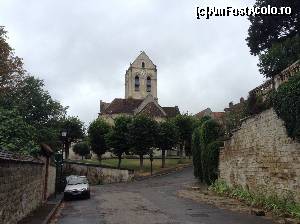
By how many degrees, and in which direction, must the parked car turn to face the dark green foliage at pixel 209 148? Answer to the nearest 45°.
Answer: approximately 90° to its left

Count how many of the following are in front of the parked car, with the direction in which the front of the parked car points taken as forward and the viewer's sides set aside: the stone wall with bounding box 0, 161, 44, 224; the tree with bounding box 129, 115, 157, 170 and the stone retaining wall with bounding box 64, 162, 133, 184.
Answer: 1

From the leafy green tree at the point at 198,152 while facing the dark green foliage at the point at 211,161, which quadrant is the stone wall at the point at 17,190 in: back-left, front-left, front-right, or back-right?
front-right

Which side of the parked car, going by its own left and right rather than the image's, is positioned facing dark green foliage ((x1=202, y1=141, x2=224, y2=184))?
left

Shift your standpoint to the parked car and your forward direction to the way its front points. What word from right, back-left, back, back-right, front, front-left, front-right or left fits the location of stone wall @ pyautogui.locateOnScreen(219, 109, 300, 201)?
front-left

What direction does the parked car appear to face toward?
toward the camera

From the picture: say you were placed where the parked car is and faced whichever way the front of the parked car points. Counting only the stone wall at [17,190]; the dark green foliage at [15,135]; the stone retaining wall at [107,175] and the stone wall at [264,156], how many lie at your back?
1

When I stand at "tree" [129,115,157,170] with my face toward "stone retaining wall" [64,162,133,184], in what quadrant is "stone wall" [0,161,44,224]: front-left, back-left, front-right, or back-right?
front-left
